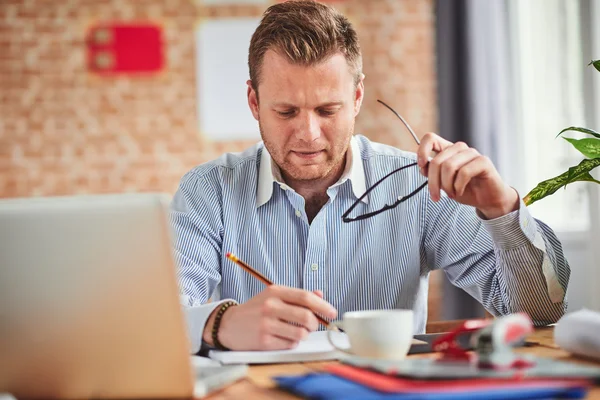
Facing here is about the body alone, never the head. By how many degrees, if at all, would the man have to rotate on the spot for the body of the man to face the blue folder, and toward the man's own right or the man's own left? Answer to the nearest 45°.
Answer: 0° — they already face it

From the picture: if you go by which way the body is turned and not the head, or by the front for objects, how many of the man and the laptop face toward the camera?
1

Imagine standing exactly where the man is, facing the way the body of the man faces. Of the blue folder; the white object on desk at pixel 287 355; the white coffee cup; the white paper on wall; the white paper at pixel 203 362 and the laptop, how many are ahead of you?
5

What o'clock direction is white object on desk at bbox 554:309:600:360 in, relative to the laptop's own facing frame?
The white object on desk is roughly at 1 o'clock from the laptop.

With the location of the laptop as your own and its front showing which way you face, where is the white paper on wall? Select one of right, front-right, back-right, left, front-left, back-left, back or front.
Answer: front-left

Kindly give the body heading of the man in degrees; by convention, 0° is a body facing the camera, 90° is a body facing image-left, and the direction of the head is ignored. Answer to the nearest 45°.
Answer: approximately 0°

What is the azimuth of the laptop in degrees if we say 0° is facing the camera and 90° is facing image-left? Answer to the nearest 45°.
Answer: approximately 225°

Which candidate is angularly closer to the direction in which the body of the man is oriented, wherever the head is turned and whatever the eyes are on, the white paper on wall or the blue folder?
the blue folder

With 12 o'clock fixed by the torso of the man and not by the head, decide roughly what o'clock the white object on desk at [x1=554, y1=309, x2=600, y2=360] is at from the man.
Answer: The white object on desk is roughly at 11 o'clock from the man.

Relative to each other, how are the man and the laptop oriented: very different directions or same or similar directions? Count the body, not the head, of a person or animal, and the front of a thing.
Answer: very different directions
